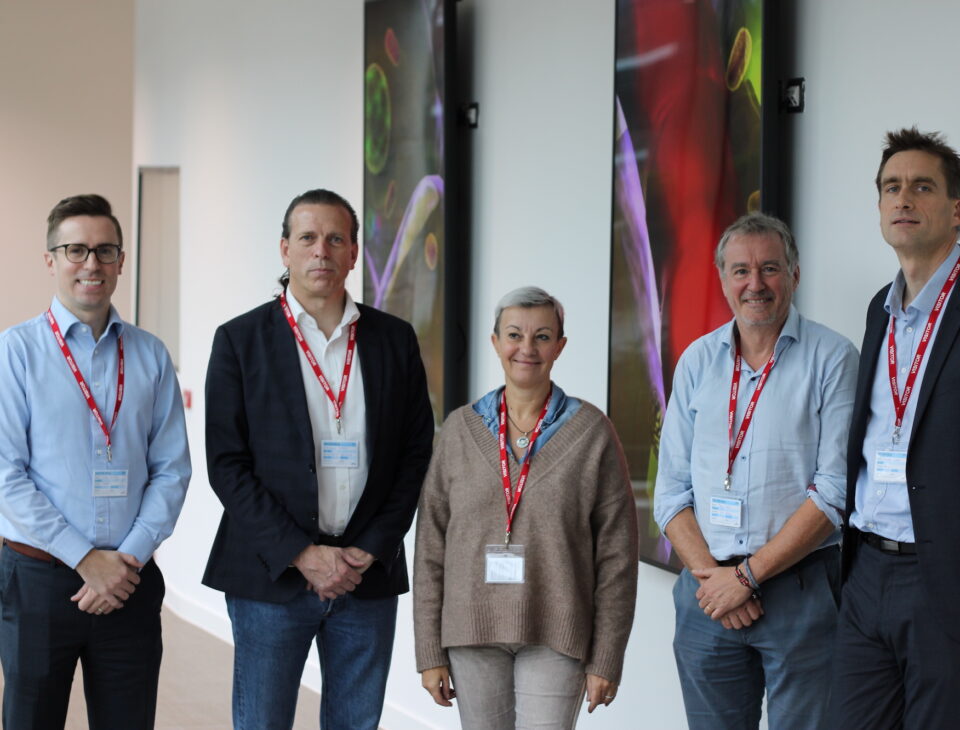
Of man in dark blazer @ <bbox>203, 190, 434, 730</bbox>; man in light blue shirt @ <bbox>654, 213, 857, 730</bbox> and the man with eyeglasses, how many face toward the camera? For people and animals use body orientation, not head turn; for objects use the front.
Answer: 3

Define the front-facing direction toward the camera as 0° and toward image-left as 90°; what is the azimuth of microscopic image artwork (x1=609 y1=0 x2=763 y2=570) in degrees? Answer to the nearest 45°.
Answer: approximately 45°

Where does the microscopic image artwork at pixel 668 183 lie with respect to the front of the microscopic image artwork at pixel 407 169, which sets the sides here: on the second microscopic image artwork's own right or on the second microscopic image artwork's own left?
on the second microscopic image artwork's own left

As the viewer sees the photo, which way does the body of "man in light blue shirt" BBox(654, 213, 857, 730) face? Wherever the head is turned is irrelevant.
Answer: toward the camera

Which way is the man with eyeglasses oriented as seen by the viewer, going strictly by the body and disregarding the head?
toward the camera

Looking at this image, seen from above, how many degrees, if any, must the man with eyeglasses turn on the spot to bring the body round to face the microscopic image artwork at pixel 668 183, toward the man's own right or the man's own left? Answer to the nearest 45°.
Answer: approximately 90° to the man's own left

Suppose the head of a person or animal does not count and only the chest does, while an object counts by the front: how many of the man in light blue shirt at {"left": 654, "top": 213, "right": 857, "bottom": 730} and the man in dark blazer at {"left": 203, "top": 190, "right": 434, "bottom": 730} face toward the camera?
2
